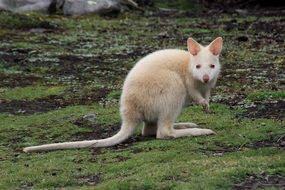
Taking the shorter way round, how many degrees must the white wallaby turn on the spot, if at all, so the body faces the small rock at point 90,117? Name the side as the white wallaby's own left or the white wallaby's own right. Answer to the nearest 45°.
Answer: approximately 135° to the white wallaby's own left

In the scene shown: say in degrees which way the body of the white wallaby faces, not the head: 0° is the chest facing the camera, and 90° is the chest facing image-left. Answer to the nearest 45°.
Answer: approximately 270°
